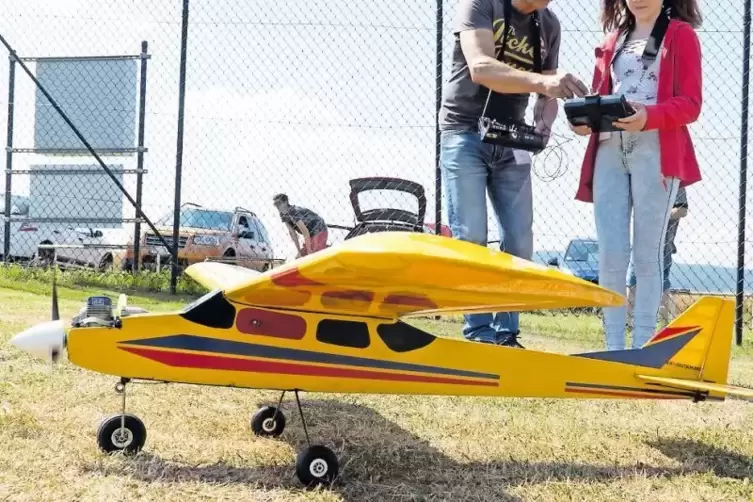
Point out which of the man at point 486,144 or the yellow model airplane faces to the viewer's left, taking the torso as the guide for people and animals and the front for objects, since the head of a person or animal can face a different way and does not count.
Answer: the yellow model airplane

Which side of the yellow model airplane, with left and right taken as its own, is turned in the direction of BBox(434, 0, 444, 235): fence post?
right

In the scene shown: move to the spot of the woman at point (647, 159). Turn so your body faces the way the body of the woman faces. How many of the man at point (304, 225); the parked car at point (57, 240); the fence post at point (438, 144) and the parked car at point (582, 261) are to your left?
0

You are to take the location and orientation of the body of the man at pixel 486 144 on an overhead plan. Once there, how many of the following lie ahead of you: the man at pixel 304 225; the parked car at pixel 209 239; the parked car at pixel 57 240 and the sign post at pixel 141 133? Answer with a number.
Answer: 0

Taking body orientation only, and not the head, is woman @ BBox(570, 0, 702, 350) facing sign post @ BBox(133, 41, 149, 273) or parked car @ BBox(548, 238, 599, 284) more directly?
the sign post

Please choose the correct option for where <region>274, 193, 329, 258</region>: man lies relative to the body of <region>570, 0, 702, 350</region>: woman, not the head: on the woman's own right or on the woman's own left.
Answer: on the woman's own right

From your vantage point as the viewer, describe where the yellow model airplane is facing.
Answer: facing to the left of the viewer

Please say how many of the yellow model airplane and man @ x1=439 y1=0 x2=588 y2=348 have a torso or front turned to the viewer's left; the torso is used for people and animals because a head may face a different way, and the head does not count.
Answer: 1

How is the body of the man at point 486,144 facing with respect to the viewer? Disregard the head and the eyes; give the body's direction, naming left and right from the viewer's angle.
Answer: facing the viewer and to the right of the viewer

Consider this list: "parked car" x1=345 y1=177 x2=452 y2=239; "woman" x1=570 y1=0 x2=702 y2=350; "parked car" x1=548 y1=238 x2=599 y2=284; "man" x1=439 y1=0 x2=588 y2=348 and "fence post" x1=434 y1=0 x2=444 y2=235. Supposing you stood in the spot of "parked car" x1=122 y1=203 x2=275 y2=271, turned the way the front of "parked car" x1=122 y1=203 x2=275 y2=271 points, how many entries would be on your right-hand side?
0

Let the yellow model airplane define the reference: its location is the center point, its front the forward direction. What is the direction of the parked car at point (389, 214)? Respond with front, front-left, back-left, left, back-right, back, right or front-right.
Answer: right

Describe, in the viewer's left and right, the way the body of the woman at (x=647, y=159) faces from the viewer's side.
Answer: facing the viewer and to the left of the viewer

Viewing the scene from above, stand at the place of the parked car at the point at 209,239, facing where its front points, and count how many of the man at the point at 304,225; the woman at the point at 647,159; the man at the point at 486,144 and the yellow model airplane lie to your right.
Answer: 0
